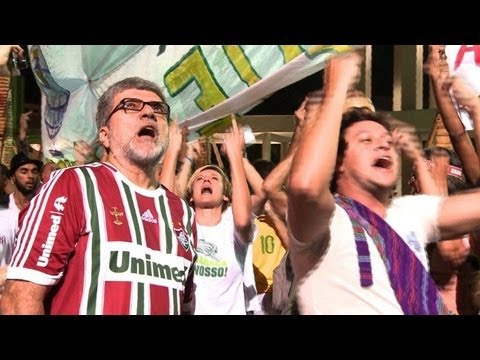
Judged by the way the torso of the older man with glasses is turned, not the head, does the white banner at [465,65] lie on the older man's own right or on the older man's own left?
on the older man's own left

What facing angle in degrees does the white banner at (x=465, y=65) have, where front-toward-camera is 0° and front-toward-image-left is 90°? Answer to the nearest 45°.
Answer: approximately 0°

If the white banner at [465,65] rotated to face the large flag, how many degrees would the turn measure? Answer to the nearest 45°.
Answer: approximately 90° to its right

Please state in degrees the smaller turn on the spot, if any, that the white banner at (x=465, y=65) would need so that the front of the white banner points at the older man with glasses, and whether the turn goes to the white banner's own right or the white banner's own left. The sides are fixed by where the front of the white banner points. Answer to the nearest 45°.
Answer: approximately 45° to the white banner's own right

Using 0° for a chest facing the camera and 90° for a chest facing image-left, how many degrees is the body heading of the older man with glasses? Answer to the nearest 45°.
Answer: approximately 315°
